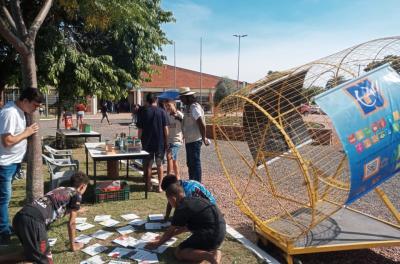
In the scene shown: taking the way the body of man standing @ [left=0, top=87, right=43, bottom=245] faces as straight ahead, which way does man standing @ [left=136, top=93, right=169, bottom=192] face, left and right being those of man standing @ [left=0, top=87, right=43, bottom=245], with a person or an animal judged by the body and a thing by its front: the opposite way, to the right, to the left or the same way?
to the left

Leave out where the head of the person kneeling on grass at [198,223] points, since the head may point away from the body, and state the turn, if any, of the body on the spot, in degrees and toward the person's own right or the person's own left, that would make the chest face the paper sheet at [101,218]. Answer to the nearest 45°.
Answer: approximately 45° to the person's own right

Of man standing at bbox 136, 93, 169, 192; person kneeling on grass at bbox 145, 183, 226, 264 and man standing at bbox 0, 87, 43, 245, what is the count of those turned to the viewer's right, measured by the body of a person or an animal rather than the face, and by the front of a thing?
1

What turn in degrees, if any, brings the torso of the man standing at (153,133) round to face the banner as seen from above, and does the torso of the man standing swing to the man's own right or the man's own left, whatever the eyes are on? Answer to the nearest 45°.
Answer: approximately 135° to the man's own right

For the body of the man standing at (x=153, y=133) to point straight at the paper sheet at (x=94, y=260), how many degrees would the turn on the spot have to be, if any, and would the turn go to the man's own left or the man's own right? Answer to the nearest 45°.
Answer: approximately 180°

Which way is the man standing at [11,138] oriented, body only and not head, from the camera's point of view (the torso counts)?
to the viewer's right

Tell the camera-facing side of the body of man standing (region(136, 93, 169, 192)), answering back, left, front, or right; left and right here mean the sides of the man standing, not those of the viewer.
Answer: back

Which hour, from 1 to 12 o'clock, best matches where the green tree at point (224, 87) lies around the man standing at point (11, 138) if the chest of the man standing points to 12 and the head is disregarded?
The green tree is roughly at 10 o'clock from the man standing.

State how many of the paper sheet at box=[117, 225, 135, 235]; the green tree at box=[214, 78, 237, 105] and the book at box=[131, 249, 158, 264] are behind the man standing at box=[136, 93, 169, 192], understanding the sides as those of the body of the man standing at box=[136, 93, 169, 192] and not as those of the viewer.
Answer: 2

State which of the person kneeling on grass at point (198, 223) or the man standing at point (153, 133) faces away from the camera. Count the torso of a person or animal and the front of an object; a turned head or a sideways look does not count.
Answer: the man standing

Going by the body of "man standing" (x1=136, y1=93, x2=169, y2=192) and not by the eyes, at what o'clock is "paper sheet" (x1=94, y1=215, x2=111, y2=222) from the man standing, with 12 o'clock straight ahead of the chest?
The paper sheet is roughly at 7 o'clock from the man standing.

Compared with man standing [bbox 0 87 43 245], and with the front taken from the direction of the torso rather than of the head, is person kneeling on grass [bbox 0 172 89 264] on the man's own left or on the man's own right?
on the man's own right

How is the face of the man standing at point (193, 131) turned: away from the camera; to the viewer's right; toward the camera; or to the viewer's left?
to the viewer's left

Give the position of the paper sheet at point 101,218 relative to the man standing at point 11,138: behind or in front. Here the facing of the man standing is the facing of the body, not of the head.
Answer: in front
